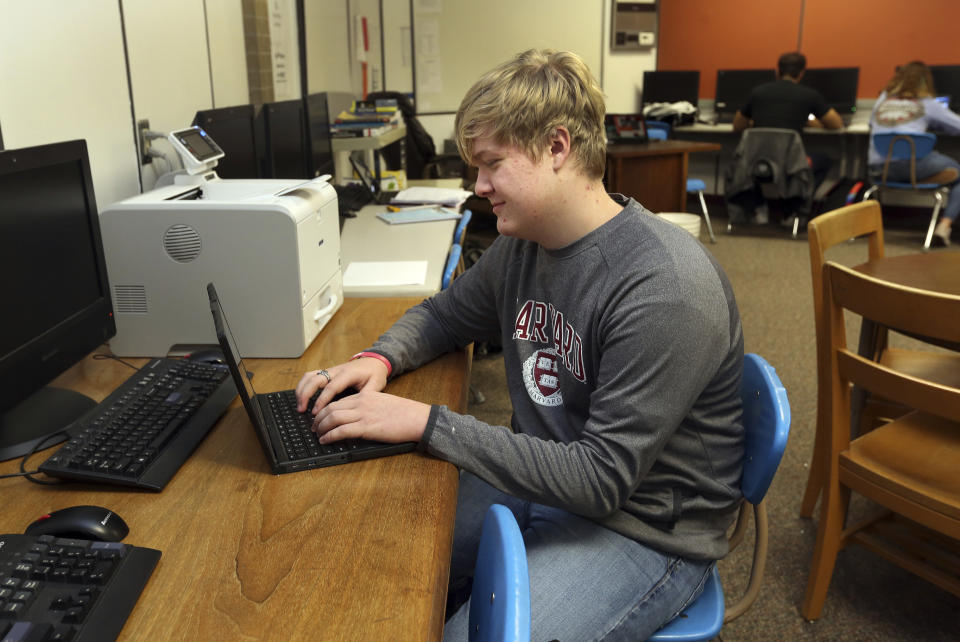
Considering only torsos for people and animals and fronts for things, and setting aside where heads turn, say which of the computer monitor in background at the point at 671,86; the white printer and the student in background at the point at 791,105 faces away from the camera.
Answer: the student in background

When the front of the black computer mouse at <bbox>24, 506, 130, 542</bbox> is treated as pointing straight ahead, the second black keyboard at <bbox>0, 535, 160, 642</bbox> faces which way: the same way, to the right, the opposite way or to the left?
the opposite way

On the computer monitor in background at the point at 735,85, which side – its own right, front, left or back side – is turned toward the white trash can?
front

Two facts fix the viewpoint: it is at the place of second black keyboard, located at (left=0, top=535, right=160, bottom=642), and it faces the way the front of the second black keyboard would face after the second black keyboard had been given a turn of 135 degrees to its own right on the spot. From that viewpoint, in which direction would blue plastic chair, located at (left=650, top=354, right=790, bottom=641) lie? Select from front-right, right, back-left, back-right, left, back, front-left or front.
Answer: back-left

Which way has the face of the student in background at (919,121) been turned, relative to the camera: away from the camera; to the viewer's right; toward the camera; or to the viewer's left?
away from the camera

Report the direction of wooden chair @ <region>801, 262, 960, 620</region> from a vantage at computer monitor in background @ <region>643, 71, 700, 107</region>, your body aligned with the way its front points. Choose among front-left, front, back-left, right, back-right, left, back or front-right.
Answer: front

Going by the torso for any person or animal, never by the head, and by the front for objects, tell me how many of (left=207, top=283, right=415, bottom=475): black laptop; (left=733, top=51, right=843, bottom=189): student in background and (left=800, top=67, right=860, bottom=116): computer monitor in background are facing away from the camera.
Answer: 1

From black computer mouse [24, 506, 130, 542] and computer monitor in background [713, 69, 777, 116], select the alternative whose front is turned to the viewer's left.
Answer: the black computer mouse

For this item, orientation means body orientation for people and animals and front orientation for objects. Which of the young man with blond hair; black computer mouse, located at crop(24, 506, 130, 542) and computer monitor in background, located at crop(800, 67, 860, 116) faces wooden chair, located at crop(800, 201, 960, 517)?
the computer monitor in background

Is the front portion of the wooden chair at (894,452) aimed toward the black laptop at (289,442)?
no

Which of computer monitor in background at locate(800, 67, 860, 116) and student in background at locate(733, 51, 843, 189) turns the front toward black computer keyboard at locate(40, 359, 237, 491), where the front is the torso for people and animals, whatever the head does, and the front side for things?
the computer monitor in background

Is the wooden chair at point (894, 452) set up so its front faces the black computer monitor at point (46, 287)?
no

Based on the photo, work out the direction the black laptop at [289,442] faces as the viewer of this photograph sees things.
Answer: facing to the right of the viewer

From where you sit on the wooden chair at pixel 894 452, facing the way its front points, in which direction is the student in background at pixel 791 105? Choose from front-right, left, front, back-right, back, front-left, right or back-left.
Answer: front-left

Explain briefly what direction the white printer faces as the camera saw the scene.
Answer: facing to the right of the viewer

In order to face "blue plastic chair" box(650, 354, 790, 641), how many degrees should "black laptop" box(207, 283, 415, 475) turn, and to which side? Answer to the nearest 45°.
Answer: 0° — it already faces it

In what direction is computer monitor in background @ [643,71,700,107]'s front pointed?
toward the camera

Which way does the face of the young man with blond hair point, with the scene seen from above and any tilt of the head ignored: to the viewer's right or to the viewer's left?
to the viewer's left
